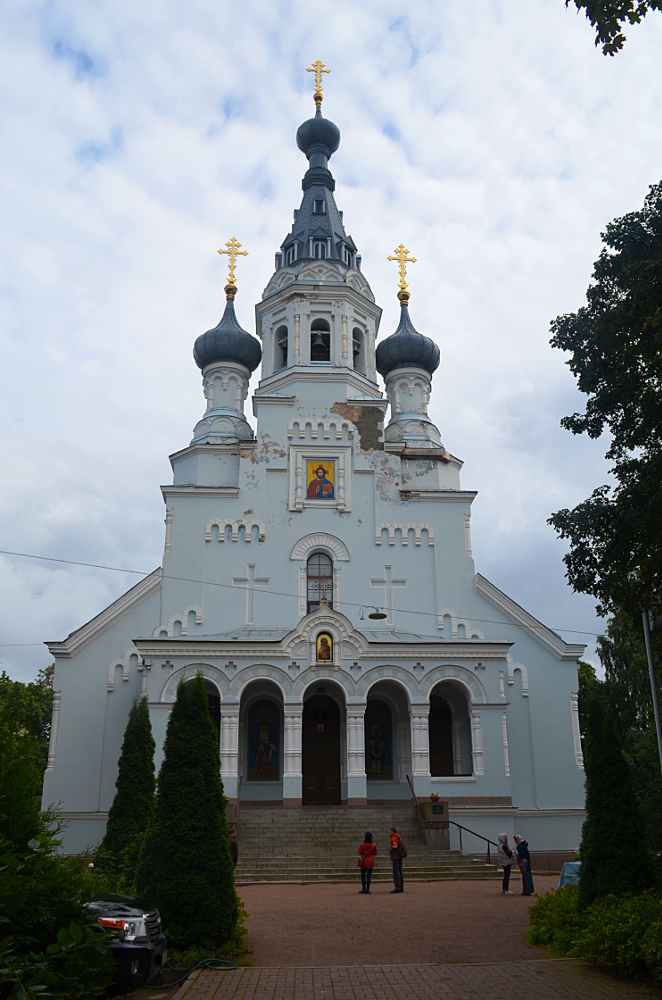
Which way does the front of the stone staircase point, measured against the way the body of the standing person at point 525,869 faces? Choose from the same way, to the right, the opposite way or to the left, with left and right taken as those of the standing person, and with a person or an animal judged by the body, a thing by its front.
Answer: to the left

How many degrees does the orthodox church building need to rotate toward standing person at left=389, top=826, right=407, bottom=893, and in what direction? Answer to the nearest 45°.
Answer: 0° — it already faces them

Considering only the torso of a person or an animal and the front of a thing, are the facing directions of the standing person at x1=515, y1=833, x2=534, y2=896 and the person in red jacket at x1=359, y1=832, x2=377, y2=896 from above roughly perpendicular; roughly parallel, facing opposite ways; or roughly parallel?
roughly perpendicular

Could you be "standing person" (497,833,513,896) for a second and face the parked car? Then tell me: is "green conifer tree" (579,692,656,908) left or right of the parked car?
left

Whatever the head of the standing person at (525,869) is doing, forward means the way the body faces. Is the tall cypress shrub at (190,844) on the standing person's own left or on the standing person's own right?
on the standing person's own left

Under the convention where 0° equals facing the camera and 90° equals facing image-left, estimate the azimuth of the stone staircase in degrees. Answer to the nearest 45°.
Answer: approximately 0°

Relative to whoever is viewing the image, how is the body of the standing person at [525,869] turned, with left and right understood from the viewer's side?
facing to the left of the viewer

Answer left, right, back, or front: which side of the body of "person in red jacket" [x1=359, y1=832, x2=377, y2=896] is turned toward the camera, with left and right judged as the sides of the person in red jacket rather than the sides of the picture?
back
